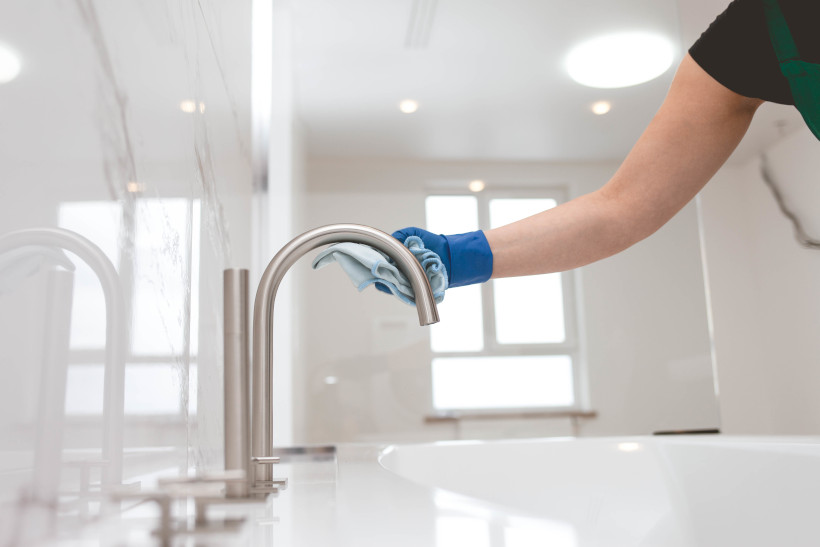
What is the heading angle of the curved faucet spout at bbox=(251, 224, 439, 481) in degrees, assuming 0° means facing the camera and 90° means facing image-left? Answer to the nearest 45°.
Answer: approximately 270°

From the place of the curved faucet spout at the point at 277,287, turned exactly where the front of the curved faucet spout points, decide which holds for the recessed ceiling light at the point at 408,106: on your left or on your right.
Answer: on your left

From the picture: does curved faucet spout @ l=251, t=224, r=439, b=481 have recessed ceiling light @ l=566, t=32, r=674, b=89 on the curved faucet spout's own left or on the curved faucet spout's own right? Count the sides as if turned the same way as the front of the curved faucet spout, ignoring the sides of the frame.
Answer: on the curved faucet spout's own left

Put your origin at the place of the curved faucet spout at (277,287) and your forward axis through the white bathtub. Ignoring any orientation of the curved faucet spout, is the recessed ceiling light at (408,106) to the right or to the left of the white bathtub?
left
